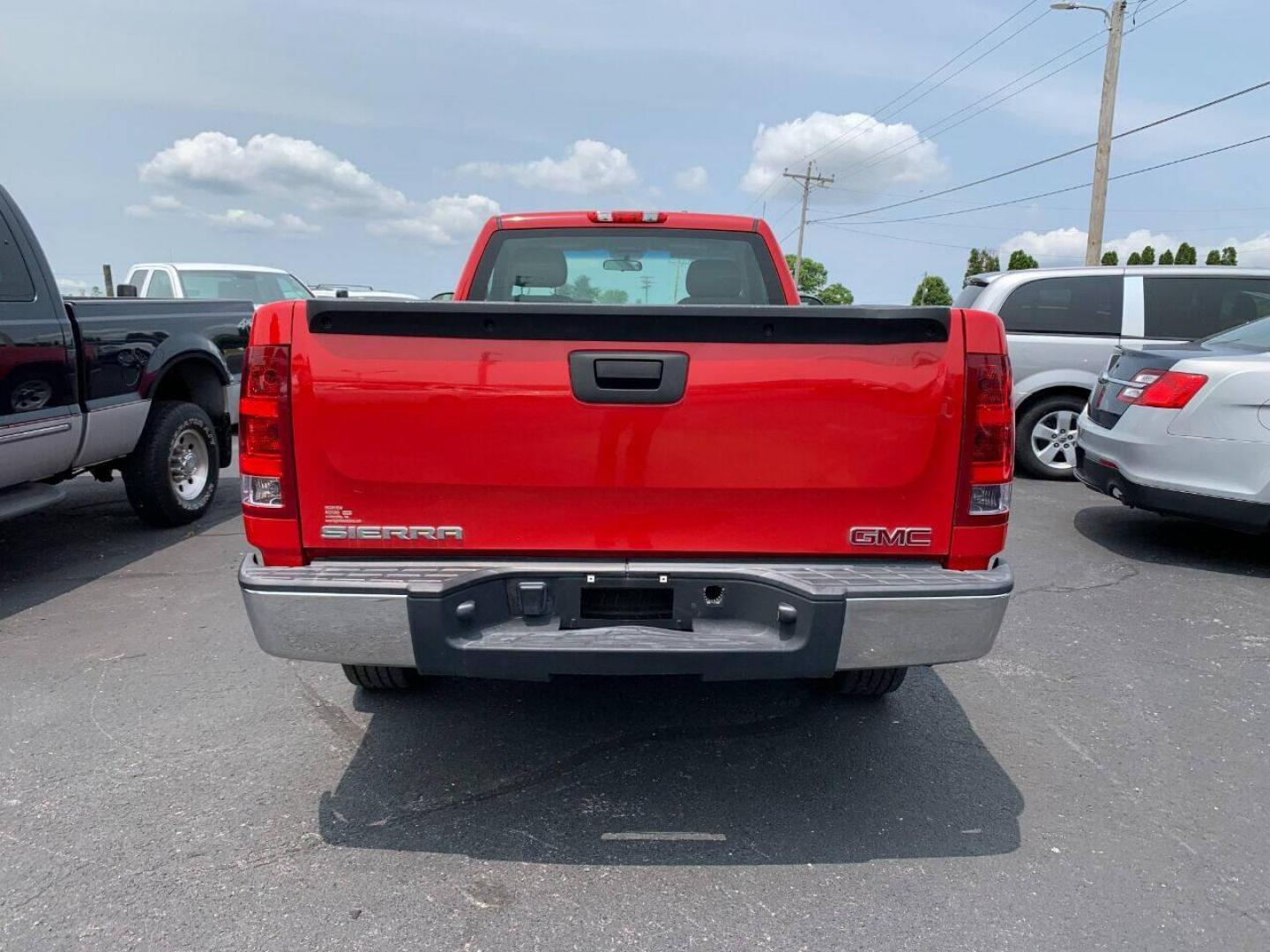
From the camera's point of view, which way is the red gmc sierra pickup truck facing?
away from the camera

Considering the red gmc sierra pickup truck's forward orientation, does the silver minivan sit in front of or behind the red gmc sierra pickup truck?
in front

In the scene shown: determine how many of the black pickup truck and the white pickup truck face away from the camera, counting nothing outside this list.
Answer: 0

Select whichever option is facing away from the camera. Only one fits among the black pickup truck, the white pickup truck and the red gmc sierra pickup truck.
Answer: the red gmc sierra pickup truck

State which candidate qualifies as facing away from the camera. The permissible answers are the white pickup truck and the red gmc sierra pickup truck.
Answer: the red gmc sierra pickup truck

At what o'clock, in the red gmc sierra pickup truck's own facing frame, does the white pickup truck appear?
The white pickup truck is roughly at 11 o'clock from the red gmc sierra pickup truck.

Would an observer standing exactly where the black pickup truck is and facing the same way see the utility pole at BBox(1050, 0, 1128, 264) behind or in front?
behind

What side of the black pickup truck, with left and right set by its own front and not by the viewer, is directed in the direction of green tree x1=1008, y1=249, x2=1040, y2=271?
back

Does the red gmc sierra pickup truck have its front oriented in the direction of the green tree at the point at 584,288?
yes

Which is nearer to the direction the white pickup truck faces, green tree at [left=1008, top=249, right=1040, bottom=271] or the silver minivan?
the silver minivan

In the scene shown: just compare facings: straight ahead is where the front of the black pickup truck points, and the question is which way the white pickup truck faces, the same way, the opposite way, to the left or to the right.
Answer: to the left
